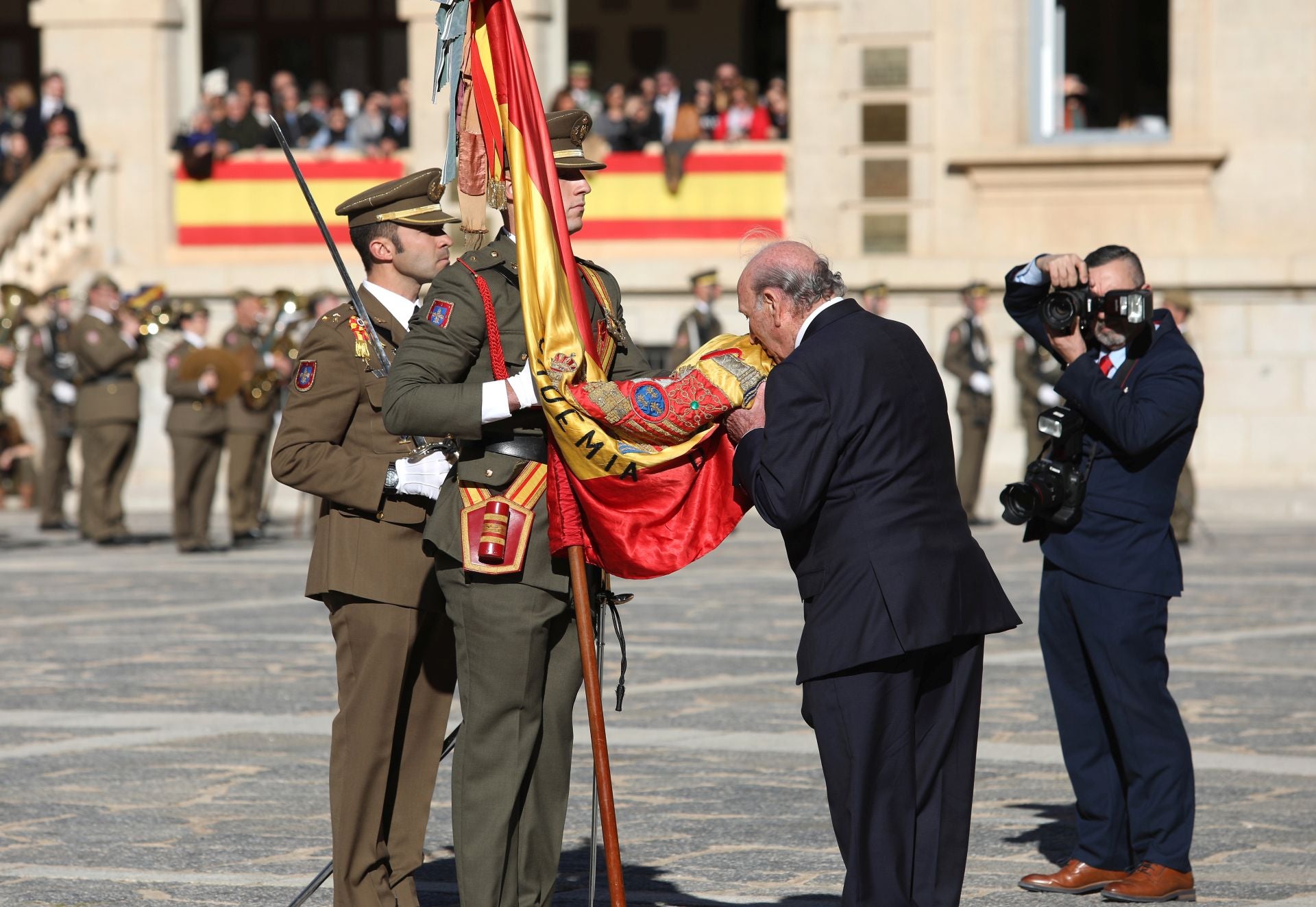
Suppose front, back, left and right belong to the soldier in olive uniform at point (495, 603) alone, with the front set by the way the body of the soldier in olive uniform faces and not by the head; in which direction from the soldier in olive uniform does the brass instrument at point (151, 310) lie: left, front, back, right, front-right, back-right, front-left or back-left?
back-left

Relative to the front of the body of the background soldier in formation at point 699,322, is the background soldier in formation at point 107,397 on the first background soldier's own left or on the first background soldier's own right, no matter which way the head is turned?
on the first background soldier's own right

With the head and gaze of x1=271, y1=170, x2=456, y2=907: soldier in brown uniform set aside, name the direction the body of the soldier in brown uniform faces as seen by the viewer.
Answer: to the viewer's right

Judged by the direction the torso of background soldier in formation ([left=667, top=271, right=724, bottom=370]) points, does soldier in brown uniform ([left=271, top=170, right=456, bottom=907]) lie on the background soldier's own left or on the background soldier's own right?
on the background soldier's own right

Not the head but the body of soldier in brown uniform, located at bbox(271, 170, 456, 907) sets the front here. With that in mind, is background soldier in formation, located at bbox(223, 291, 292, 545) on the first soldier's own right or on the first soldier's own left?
on the first soldier's own left

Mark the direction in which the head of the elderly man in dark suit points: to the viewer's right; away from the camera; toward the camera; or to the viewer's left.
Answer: to the viewer's left

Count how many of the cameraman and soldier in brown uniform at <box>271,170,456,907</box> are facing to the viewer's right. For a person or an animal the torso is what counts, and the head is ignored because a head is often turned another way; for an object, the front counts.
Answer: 1

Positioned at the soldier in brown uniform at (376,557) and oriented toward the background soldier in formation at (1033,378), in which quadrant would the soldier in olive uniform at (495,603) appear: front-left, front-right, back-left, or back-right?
back-right
